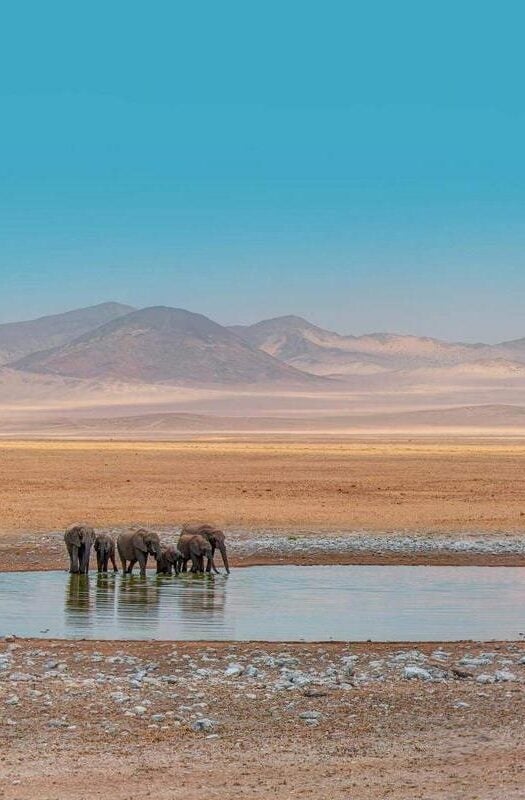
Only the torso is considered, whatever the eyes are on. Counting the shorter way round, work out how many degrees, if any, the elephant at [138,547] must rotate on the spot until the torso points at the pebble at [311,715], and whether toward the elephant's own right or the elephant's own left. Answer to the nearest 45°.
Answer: approximately 45° to the elephant's own right

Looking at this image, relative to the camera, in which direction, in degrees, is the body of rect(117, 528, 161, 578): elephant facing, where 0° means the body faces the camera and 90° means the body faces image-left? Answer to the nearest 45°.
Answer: approximately 315°

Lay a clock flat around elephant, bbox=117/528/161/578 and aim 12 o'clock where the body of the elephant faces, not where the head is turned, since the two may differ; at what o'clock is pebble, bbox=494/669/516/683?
The pebble is roughly at 1 o'clock from the elephant.

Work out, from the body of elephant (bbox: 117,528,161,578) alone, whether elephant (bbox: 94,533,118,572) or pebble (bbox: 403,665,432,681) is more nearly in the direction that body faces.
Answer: the pebble

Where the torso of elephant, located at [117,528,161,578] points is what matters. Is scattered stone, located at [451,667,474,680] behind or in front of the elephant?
in front

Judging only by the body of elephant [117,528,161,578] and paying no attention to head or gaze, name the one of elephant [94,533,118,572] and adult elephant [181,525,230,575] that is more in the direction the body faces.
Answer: the adult elephant

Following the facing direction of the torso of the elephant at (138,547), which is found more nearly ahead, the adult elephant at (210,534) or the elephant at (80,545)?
the adult elephant

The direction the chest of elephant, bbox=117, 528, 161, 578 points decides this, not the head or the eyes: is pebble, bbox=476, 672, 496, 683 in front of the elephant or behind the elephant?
in front

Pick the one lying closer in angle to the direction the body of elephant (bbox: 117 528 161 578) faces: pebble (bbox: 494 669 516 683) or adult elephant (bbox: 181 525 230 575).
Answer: the pebble

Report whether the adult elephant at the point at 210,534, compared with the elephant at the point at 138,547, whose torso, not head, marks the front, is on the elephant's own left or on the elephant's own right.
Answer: on the elephant's own left

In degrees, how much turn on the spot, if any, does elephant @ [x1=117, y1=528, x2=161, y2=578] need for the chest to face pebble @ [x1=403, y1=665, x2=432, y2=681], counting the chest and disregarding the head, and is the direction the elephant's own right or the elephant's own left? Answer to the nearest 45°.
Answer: approximately 45° to the elephant's own right

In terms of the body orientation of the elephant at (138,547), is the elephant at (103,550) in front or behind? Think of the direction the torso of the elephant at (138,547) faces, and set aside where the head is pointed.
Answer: behind
